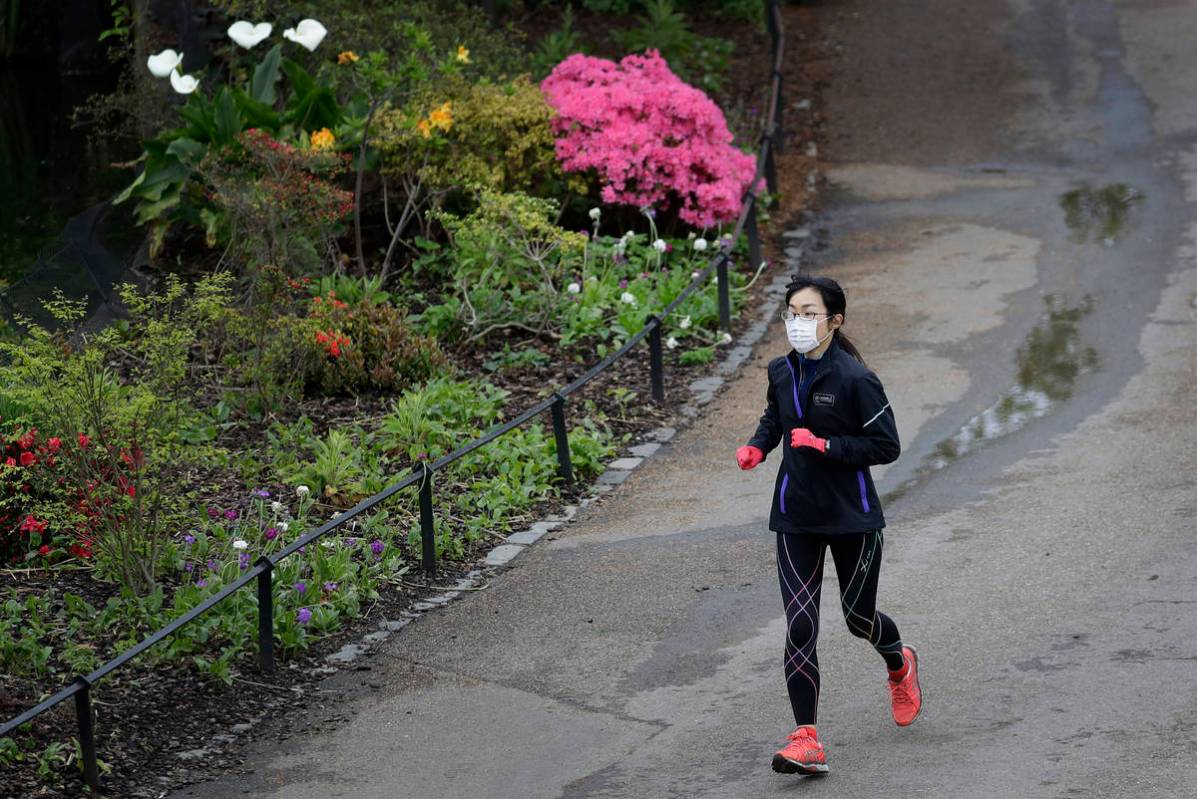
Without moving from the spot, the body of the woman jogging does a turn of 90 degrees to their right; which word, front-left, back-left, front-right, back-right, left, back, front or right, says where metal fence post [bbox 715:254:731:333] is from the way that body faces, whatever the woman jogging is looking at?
front-right

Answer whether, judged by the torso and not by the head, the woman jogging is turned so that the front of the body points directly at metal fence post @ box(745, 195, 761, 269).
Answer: no

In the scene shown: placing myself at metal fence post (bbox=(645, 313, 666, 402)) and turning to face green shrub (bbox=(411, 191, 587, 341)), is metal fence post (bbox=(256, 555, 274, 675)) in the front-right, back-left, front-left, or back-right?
back-left

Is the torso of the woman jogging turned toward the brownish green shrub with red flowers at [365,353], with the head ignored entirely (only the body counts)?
no

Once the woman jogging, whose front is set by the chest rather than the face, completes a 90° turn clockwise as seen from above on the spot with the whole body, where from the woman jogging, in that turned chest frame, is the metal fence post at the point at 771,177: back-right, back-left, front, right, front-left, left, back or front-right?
front-right

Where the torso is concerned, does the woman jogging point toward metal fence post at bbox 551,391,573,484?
no

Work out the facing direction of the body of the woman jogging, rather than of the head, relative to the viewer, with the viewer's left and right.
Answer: facing the viewer and to the left of the viewer

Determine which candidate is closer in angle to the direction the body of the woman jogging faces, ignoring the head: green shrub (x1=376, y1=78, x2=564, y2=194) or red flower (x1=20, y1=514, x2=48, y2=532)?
the red flower

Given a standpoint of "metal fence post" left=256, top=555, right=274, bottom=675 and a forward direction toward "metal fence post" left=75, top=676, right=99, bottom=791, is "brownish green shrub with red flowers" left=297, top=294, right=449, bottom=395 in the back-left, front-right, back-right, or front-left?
back-right

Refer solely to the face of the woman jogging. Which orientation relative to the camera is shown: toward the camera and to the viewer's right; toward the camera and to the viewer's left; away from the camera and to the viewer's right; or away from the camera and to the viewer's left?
toward the camera and to the viewer's left
